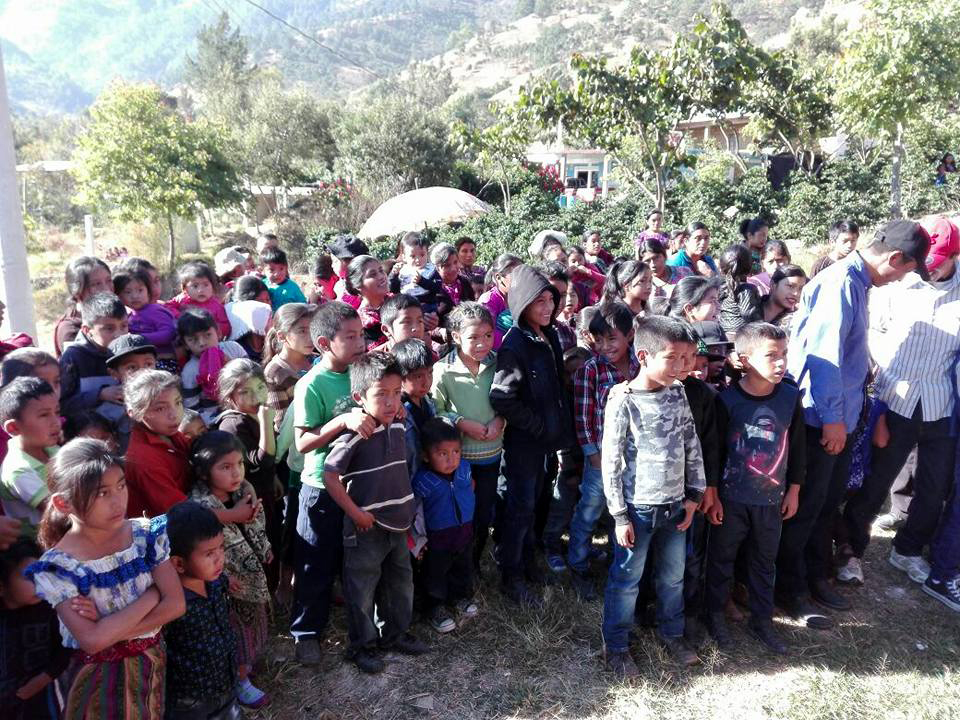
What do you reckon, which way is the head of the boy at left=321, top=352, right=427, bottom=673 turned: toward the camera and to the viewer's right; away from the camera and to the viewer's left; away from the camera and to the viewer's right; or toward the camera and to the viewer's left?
toward the camera and to the viewer's right

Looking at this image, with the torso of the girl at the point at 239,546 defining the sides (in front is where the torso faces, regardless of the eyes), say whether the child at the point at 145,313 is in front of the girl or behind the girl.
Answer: behind

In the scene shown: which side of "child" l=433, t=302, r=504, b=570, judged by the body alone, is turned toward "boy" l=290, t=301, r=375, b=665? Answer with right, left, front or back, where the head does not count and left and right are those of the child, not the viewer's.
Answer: right

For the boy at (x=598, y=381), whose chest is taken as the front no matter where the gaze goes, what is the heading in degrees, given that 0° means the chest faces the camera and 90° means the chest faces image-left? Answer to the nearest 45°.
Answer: approximately 315°

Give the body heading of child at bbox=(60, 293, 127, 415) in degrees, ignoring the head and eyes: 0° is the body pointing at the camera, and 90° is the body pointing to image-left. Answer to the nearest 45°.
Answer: approximately 315°

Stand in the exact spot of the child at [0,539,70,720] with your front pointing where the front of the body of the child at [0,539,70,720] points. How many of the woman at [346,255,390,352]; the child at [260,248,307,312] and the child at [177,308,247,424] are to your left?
3

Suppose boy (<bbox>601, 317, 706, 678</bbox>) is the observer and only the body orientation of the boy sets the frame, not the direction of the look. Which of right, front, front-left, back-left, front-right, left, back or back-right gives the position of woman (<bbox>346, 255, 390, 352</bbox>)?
back

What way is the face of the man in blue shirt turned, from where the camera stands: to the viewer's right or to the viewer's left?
to the viewer's right

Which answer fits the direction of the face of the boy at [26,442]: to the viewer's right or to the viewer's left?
to the viewer's right

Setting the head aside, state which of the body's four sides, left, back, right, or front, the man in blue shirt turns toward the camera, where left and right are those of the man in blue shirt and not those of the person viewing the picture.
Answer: right

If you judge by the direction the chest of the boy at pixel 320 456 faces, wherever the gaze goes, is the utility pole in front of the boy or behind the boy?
behind

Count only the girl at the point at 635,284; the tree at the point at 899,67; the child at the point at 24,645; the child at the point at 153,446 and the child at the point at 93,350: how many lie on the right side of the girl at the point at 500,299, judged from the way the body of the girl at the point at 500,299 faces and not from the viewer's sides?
3
